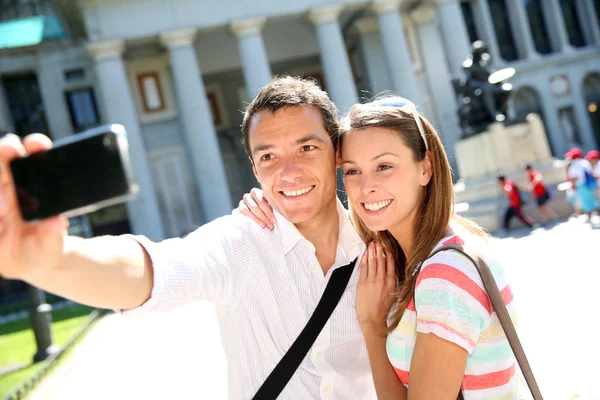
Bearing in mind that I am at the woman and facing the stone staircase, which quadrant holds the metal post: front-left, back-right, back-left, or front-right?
front-left

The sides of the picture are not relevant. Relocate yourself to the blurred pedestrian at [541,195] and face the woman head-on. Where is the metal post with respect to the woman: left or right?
right

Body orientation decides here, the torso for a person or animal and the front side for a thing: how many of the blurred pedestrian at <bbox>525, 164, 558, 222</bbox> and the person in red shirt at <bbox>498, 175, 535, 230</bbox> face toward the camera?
0

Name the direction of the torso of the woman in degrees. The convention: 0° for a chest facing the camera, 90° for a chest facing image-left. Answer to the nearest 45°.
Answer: approximately 45°

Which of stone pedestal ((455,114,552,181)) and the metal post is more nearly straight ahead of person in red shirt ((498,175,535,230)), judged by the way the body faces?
the metal post

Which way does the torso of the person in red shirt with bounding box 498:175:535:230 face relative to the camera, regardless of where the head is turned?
to the viewer's left

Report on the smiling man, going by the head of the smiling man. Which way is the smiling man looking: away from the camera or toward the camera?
toward the camera

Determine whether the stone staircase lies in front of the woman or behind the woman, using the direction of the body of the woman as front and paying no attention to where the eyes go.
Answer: behind

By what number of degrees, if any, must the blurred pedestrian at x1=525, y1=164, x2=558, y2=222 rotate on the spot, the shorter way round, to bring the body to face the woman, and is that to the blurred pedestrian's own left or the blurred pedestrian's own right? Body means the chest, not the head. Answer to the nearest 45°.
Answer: approximately 90° to the blurred pedestrian's own left

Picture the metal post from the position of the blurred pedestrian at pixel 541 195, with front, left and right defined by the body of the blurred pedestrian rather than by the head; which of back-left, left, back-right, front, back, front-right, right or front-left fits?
front-left

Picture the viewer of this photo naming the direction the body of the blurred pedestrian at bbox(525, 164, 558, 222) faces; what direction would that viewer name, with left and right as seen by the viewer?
facing to the left of the viewer
